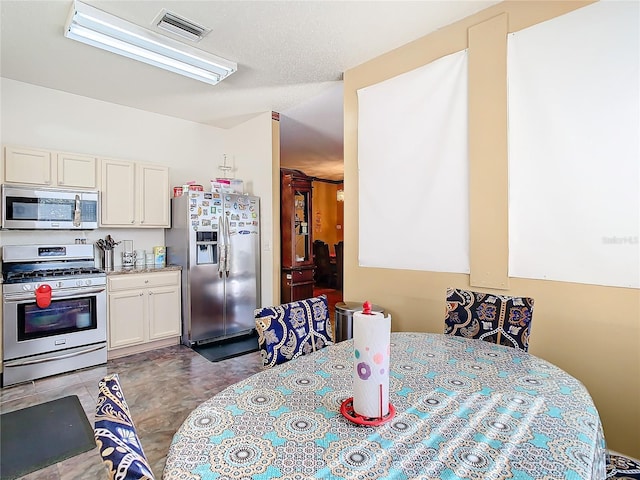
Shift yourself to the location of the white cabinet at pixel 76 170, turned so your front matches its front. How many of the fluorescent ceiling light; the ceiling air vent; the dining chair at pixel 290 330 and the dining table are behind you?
0

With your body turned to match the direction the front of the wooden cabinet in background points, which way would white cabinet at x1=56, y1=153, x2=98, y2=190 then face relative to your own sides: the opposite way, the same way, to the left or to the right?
the same way

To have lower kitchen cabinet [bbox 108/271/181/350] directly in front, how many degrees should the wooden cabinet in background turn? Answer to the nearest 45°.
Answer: approximately 90° to its right

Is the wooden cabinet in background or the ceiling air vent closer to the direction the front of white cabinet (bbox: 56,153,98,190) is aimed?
the ceiling air vent

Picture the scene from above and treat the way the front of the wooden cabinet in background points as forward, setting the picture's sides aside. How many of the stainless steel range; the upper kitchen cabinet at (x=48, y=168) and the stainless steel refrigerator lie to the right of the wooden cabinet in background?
3

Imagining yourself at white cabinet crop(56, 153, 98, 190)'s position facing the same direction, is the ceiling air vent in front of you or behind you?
in front

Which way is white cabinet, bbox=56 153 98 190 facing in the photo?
toward the camera

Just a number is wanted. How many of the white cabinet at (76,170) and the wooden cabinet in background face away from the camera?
0

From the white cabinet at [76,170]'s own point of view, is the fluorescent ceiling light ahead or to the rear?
ahead

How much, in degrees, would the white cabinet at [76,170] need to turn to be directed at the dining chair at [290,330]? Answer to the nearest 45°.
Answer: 0° — it already faces it

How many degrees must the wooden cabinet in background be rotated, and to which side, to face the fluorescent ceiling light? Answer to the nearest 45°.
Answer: approximately 90° to its right

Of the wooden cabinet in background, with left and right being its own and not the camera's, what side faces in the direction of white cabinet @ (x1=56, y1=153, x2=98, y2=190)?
right

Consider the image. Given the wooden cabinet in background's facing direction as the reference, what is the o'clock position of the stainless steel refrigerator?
The stainless steel refrigerator is roughly at 3 o'clock from the wooden cabinet in background.
